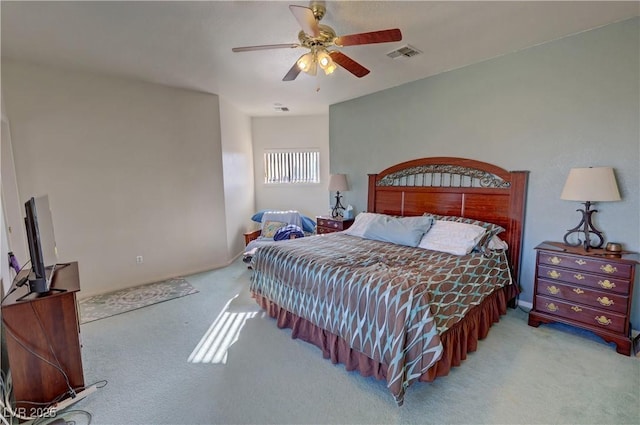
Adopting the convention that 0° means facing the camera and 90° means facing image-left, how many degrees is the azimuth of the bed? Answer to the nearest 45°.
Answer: approximately 45°

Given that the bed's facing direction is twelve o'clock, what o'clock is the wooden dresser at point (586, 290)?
The wooden dresser is roughly at 7 o'clock from the bed.

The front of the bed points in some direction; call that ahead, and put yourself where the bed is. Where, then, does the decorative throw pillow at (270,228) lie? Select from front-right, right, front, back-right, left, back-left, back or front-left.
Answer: right

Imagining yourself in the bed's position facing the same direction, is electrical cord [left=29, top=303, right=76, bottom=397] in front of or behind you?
in front

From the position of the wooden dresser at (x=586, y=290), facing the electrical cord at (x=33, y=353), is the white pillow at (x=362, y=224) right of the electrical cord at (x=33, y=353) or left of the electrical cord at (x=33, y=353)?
right

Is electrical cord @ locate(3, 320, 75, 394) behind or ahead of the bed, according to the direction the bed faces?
ahead

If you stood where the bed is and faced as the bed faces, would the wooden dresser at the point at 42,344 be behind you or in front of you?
in front
